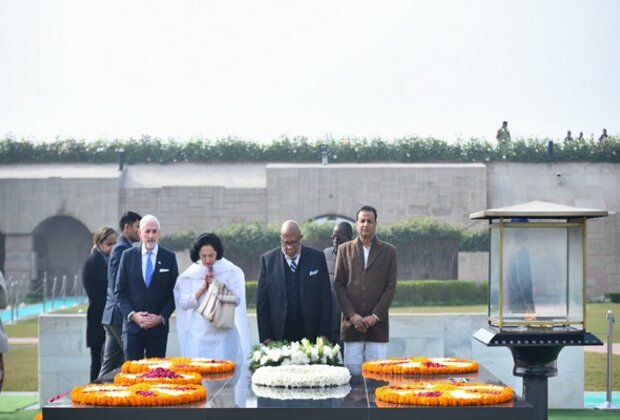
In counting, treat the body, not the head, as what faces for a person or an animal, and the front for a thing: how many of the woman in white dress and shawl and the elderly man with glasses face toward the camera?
2

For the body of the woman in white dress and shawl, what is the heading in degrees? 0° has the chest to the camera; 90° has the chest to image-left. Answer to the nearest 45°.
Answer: approximately 0°

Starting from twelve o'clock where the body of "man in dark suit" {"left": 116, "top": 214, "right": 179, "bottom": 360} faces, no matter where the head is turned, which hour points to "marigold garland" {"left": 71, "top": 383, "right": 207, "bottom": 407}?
The marigold garland is roughly at 12 o'clock from the man in dark suit.

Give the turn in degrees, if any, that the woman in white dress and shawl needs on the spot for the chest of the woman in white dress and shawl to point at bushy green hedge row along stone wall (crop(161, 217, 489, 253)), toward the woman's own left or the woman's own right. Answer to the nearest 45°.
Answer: approximately 180°

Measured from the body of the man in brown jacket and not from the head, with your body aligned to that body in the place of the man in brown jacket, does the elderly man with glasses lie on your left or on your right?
on your right

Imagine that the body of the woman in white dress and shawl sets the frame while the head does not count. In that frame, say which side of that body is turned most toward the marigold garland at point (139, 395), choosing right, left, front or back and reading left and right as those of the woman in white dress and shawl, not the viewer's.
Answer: front

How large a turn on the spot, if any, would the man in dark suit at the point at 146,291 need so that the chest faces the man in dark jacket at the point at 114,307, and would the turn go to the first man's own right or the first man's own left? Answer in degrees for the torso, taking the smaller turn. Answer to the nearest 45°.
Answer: approximately 135° to the first man's own right
